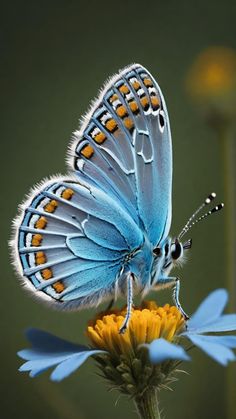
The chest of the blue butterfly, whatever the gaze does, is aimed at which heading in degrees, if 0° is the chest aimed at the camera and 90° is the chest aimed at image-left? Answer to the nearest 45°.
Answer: approximately 270°

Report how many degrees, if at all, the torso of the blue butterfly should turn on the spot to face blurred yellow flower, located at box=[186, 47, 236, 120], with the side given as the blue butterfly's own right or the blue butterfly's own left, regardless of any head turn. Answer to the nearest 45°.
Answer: approximately 45° to the blue butterfly's own left
